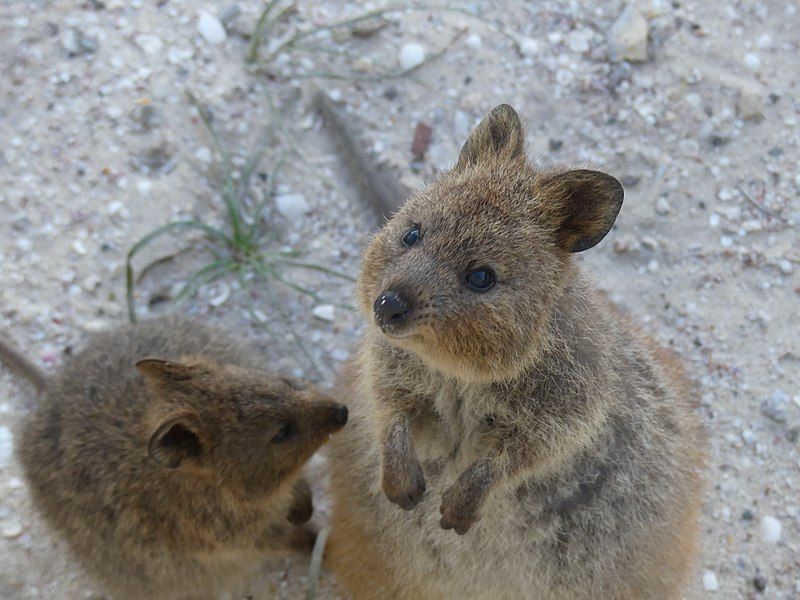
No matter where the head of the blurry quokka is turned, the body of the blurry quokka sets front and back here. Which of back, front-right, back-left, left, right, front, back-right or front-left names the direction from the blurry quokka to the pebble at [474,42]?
front-left

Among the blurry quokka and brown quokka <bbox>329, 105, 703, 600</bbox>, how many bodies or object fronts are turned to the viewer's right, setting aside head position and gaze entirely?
1

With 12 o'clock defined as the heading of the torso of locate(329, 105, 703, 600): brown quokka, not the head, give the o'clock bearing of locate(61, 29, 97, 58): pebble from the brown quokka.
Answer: The pebble is roughly at 3 o'clock from the brown quokka.

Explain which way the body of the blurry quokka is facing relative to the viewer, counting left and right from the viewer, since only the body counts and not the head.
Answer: facing to the right of the viewer

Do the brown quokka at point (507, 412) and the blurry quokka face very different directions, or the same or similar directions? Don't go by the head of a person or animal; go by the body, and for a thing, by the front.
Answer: very different directions

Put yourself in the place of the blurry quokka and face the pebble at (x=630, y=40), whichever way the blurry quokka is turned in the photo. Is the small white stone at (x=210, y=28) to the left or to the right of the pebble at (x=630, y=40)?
left

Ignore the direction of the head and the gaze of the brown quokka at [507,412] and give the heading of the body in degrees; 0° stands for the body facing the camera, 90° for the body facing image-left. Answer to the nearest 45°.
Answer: approximately 45°

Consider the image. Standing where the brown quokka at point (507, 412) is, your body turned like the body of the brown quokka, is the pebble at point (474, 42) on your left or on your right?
on your right

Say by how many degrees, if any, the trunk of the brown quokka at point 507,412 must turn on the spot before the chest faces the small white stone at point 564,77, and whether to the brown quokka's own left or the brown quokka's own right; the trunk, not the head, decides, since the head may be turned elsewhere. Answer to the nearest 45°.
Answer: approximately 135° to the brown quokka's own right

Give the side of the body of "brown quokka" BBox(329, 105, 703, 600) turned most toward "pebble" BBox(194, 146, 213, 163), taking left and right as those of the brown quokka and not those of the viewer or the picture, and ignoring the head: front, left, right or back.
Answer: right

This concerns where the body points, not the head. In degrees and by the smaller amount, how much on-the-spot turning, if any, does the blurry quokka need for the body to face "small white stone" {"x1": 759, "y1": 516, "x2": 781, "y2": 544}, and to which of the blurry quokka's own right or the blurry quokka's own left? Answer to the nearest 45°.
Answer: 0° — it already faces it

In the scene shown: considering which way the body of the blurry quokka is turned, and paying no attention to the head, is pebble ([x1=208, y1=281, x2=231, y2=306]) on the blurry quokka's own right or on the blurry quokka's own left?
on the blurry quokka's own left
